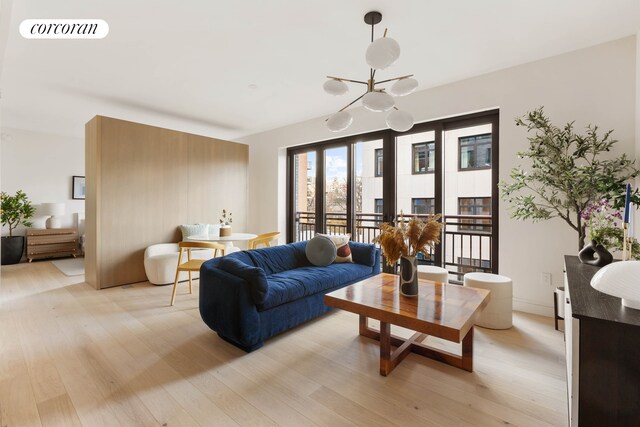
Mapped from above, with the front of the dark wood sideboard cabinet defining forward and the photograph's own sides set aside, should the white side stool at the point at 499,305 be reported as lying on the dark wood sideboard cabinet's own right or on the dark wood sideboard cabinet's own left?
on the dark wood sideboard cabinet's own right

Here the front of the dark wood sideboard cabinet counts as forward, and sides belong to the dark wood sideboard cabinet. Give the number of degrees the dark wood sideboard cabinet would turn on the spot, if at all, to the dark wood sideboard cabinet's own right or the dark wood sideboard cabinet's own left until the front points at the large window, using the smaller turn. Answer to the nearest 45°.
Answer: approximately 45° to the dark wood sideboard cabinet's own right

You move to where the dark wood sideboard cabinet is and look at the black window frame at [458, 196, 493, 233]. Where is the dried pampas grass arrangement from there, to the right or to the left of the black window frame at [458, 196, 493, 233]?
left

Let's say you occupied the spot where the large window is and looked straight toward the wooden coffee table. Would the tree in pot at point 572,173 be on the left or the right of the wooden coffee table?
left

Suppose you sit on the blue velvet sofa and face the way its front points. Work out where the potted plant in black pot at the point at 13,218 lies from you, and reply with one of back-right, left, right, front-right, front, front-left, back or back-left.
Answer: back

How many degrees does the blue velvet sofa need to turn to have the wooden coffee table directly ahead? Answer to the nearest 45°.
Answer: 0° — it already faces it

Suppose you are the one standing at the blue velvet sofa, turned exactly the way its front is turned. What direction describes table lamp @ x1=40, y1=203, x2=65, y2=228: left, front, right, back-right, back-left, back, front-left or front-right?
back

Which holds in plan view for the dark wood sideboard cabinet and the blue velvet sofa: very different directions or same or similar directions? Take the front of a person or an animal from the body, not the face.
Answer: very different directions

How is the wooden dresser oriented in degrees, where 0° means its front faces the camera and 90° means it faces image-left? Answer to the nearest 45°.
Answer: approximately 315°

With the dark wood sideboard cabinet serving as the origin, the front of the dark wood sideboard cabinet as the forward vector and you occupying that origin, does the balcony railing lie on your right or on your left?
on your right

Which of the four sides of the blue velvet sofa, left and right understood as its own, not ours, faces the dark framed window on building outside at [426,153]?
left

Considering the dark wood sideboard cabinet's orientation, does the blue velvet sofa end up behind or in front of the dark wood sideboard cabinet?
in front

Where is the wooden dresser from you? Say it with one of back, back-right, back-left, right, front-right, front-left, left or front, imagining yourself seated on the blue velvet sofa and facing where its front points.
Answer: back

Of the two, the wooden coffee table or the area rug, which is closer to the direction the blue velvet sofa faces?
the wooden coffee table
